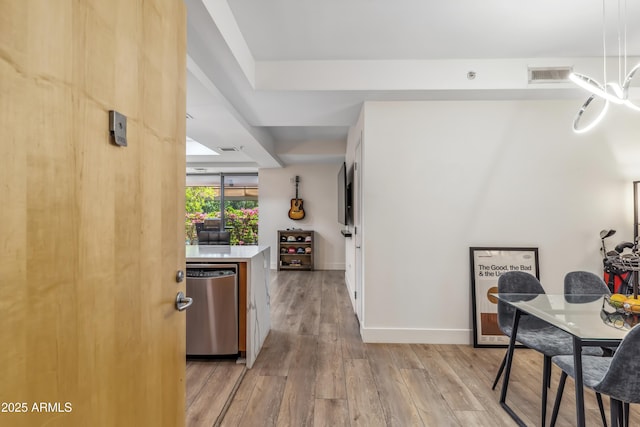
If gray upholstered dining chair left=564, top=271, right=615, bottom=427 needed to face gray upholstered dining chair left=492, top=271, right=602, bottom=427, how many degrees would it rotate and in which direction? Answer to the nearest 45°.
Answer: approximately 90° to its right

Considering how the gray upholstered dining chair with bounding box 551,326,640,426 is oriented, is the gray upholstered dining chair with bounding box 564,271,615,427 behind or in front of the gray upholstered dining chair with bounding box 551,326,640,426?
in front

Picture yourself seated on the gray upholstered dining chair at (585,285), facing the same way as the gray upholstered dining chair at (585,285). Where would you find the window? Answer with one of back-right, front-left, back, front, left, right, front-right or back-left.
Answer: back-right

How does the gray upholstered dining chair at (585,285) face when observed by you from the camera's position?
facing the viewer and to the right of the viewer

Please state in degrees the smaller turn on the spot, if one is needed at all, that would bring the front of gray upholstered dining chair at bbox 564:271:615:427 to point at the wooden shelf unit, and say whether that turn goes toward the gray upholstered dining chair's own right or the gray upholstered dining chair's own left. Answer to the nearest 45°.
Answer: approximately 135° to the gray upholstered dining chair's own right

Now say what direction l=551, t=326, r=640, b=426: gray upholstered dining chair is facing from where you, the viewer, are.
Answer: facing away from the viewer and to the left of the viewer

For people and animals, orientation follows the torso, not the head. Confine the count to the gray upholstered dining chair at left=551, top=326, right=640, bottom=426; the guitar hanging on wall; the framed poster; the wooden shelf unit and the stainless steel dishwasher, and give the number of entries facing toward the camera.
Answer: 4

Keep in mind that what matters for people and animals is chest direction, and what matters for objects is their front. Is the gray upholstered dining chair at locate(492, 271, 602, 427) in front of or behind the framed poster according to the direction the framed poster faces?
in front

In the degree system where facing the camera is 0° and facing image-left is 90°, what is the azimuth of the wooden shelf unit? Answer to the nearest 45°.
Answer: approximately 0°
